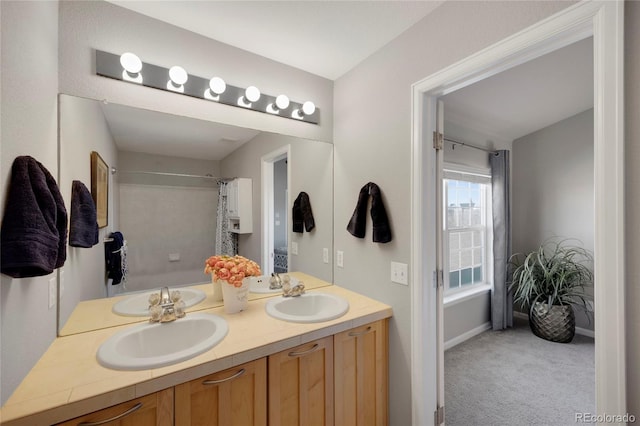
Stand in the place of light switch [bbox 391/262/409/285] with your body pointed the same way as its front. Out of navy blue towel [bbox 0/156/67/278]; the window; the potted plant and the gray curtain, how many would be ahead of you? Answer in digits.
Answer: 1

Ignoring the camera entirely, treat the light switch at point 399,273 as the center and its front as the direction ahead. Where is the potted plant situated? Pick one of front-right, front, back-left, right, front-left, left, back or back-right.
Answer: back

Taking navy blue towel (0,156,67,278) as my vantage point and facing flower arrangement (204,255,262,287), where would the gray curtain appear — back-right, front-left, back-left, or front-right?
front-right

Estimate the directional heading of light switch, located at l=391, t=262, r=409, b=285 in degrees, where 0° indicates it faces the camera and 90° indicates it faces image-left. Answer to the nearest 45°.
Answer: approximately 45°

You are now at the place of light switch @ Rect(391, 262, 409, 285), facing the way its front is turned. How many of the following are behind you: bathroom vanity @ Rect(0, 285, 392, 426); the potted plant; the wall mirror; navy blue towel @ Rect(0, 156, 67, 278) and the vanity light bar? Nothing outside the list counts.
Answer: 1

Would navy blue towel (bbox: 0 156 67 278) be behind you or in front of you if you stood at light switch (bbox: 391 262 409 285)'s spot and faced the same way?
in front

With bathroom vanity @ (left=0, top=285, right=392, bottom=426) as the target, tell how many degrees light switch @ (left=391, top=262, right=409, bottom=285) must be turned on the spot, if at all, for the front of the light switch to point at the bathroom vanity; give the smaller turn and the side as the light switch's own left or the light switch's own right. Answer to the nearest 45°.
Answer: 0° — it already faces it

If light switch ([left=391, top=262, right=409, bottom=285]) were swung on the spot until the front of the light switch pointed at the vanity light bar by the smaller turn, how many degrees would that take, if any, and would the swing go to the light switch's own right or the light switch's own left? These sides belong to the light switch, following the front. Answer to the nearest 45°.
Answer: approximately 45° to the light switch's own right

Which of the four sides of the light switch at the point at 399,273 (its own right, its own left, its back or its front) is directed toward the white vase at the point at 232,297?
front

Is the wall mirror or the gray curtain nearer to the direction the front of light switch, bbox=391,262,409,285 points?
the wall mirror

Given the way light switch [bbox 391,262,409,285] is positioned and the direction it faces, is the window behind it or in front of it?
behind

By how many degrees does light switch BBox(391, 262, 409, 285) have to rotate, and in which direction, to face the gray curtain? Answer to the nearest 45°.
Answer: approximately 180°

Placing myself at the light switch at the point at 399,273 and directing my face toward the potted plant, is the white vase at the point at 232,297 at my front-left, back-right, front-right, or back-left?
back-left

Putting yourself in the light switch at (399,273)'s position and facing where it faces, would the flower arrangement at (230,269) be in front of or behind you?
in front

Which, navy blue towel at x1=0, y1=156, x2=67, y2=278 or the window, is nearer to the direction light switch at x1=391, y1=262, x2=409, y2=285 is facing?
the navy blue towel

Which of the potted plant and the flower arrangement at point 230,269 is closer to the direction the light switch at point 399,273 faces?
the flower arrangement
